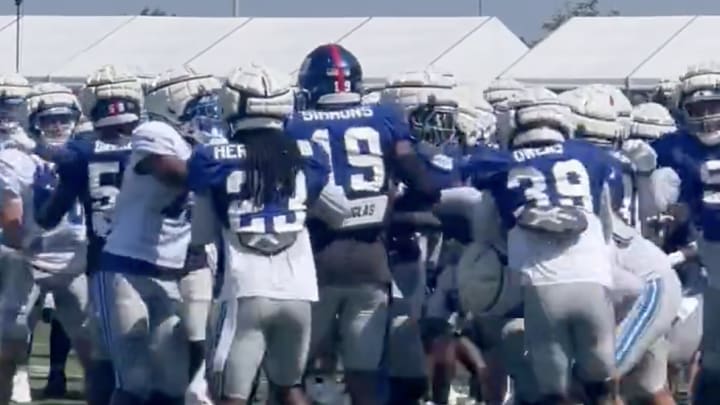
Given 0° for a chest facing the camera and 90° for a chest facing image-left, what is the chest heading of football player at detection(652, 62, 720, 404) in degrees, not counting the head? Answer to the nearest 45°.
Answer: approximately 0°

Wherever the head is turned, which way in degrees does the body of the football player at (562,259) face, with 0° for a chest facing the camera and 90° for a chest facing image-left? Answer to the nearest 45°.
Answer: approximately 180°

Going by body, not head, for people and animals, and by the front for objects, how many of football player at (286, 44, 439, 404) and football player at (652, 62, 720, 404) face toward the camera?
1

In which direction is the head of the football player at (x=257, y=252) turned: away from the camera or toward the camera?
away from the camera

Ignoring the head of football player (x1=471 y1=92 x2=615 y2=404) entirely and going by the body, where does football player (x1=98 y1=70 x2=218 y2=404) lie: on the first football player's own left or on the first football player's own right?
on the first football player's own left

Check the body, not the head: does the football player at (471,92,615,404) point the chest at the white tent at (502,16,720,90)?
yes

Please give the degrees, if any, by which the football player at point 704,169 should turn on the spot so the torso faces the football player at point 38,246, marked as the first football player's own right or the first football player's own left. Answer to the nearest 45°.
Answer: approximately 90° to the first football player's own right

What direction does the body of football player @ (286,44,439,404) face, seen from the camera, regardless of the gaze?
away from the camera

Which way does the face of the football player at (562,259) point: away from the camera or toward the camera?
away from the camera

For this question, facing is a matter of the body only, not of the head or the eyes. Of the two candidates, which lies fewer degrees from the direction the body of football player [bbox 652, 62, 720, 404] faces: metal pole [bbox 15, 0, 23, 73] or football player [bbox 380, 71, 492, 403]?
the football player

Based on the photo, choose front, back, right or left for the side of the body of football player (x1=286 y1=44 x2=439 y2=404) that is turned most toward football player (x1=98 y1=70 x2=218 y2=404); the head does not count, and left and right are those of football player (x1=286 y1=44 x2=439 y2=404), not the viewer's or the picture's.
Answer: left

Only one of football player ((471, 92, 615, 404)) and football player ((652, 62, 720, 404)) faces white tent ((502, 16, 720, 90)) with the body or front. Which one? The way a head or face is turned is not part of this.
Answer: football player ((471, 92, 615, 404))
